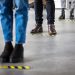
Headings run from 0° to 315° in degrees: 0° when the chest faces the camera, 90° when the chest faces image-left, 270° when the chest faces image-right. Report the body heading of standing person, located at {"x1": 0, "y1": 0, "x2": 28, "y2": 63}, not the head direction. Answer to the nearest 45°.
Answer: approximately 45°

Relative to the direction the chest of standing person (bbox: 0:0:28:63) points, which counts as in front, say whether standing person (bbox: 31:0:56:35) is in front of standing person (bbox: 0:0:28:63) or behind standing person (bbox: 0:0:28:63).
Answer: behind
